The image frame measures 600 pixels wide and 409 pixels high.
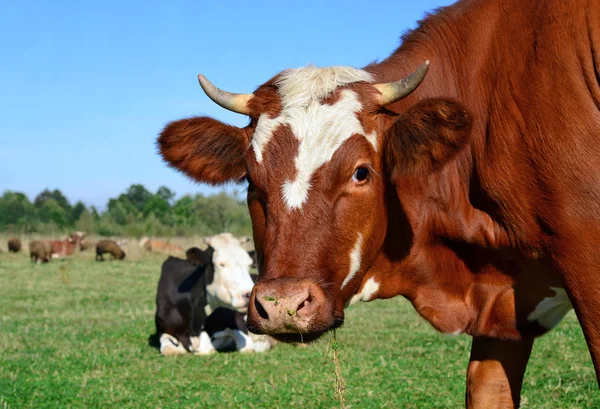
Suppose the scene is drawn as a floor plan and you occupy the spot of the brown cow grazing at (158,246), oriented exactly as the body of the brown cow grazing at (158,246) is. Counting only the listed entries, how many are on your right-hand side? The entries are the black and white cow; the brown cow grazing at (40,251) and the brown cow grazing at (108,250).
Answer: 0

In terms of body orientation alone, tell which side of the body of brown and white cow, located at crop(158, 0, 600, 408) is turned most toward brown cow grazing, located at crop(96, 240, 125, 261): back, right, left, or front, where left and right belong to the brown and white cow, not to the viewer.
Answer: right

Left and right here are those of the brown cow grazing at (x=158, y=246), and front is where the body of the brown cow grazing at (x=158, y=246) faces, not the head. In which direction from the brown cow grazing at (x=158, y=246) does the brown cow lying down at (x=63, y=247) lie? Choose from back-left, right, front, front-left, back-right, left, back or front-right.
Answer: front-left

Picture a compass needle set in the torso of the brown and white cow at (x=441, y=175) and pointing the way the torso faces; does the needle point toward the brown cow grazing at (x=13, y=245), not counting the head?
no

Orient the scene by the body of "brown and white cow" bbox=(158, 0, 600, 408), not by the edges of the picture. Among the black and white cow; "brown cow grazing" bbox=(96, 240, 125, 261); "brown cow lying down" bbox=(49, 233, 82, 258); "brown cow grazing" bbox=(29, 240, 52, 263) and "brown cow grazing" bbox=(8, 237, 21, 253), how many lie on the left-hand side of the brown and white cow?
0

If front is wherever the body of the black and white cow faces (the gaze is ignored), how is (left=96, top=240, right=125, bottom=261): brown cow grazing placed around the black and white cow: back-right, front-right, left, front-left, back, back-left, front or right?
back-left

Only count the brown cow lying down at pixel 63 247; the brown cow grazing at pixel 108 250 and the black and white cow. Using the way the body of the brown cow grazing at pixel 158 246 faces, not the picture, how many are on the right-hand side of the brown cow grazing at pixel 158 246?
0

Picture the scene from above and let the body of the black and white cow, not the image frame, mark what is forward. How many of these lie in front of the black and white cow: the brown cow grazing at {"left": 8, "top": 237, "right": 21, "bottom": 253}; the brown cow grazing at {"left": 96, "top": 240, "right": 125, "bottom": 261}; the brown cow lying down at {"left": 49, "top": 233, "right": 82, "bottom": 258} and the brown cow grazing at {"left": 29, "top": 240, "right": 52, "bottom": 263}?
0

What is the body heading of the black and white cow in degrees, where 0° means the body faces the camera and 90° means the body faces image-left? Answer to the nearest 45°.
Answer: approximately 315°

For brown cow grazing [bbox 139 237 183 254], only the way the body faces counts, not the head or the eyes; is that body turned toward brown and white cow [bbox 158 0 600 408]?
no

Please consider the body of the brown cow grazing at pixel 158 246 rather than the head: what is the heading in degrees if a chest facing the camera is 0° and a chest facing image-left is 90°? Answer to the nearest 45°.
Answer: approximately 90°

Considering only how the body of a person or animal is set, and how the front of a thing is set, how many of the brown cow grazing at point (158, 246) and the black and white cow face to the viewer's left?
1

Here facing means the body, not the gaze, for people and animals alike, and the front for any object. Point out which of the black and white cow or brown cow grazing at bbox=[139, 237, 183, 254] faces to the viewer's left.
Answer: the brown cow grazing

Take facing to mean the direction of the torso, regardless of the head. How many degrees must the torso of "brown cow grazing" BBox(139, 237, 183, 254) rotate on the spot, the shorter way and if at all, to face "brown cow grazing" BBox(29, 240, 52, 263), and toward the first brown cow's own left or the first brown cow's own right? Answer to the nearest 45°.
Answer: approximately 45° to the first brown cow's own left

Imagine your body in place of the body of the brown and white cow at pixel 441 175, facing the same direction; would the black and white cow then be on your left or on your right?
on your right
